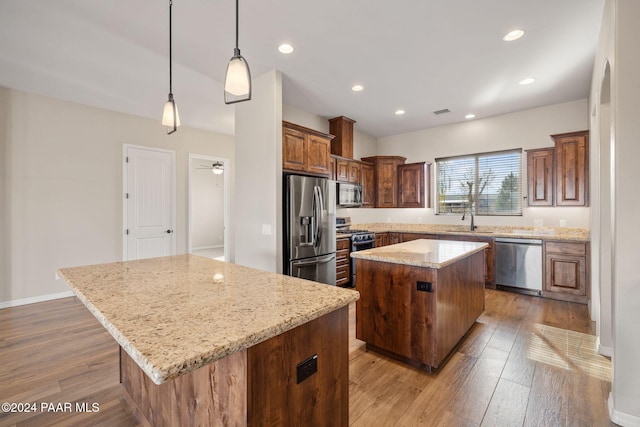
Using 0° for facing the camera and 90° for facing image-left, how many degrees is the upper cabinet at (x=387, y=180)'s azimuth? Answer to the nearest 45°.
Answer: approximately 0°

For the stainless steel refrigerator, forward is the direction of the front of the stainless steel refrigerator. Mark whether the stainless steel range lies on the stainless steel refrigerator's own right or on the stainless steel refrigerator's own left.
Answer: on the stainless steel refrigerator's own left

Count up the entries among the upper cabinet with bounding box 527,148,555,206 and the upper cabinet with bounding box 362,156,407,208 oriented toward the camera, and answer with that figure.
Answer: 2

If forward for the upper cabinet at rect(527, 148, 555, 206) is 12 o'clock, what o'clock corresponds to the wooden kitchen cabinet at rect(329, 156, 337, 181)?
The wooden kitchen cabinet is roughly at 2 o'clock from the upper cabinet.

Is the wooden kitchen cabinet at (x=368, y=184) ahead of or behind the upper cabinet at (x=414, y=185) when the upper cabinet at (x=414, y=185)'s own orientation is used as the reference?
ahead
